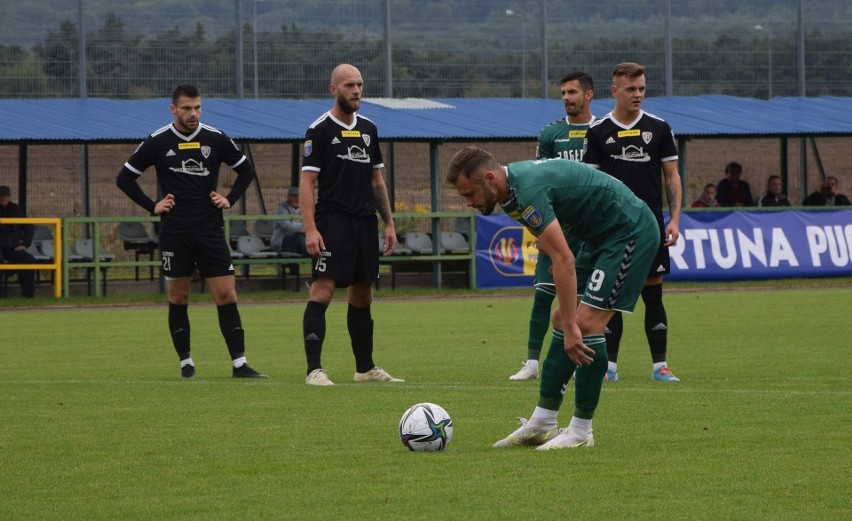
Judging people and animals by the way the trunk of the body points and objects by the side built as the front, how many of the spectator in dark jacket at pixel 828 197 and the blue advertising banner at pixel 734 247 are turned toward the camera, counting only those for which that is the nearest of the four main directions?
2

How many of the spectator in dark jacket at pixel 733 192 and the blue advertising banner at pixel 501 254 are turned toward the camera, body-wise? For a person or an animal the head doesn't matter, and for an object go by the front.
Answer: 2

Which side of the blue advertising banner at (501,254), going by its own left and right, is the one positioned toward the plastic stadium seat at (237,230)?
right

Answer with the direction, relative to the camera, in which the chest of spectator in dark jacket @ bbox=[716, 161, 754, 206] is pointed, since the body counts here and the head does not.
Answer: toward the camera

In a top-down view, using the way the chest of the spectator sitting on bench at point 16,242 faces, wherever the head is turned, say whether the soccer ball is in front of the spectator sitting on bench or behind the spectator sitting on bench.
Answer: in front

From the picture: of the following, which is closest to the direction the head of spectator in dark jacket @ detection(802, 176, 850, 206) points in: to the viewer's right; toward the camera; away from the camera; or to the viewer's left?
toward the camera

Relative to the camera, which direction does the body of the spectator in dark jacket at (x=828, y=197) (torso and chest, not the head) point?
toward the camera

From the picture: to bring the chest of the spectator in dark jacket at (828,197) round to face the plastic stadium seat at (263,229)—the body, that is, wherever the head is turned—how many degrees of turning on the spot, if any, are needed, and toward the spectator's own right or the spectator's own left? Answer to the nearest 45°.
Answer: approximately 45° to the spectator's own right

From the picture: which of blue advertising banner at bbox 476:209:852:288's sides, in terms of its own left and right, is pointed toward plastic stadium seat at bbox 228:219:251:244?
right

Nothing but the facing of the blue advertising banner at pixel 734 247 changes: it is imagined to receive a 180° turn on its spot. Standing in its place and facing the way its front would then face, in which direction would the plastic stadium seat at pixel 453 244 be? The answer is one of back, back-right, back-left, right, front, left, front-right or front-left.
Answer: left

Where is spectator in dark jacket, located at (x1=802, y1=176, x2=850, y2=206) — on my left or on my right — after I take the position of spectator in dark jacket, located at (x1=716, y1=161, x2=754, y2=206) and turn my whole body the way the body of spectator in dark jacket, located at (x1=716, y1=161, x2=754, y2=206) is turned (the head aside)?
on my left

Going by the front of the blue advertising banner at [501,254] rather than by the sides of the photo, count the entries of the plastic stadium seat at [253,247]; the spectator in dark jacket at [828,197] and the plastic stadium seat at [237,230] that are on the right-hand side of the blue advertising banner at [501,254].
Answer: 2

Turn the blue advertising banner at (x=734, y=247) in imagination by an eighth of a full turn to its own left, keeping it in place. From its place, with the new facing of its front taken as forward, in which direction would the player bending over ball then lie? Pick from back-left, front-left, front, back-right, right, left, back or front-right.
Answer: front-right

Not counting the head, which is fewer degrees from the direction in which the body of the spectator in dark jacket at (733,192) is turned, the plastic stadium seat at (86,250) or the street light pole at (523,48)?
the plastic stadium seat

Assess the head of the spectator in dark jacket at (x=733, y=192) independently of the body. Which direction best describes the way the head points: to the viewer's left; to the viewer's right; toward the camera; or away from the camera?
toward the camera

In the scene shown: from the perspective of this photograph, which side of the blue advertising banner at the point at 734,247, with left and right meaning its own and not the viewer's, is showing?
front

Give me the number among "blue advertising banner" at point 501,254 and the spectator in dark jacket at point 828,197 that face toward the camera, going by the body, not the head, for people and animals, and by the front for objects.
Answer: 2
